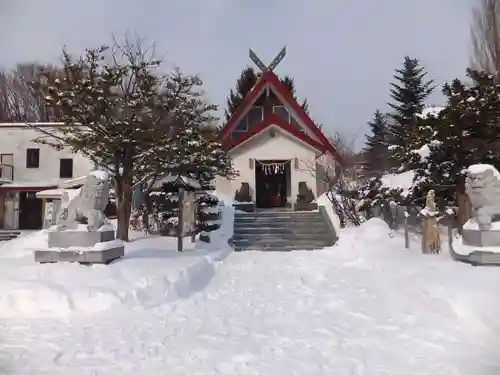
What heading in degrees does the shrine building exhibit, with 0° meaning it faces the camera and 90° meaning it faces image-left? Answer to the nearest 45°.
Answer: approximately 0°

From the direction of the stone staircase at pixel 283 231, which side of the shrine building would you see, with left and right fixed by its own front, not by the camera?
front

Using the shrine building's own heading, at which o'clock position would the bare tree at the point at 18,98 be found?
The bare tree is roughly at 4 o'clock from the shrine building.

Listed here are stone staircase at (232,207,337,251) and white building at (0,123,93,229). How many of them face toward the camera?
2

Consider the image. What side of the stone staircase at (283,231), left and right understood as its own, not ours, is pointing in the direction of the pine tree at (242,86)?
back

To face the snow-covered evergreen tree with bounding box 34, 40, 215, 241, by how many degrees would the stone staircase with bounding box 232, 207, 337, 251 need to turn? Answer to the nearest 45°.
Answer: approximately 45° to its right

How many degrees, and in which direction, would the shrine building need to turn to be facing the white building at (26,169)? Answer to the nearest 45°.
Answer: approximately 90° to its right

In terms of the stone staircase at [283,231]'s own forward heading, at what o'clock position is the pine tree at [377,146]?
The pine tree is roughly at 7 o'clock from the stone staircase.

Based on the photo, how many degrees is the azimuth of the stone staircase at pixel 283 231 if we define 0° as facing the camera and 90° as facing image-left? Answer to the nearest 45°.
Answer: approximately 0°

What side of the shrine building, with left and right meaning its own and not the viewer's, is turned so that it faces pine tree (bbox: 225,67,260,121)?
back

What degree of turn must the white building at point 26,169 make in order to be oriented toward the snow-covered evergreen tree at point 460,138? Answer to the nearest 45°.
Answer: approximately 45° to its left

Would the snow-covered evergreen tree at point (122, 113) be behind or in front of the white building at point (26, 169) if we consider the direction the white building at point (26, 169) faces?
in front
